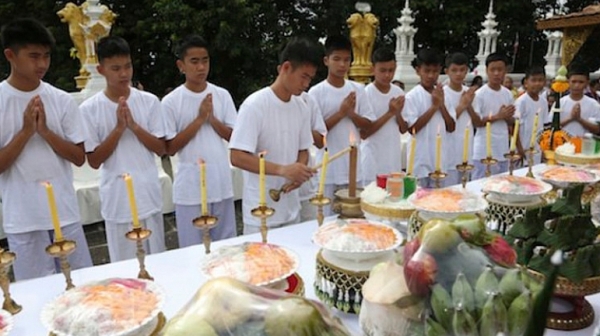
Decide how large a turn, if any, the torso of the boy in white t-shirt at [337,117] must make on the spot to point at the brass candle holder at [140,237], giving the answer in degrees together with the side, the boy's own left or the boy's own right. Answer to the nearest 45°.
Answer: approximately 45° to the boy's own right

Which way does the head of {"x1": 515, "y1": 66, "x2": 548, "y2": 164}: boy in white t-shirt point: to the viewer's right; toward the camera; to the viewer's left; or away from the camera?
toward the camera

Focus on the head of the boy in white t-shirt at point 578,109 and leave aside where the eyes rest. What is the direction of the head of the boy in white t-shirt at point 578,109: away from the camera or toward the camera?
toward the camera

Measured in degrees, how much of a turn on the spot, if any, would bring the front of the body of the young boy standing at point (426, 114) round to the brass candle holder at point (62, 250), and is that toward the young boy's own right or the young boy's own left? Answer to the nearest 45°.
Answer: approximately 45° to the young boy's own right

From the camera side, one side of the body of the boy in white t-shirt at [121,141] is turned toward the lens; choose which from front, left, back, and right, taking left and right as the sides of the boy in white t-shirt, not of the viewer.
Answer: front

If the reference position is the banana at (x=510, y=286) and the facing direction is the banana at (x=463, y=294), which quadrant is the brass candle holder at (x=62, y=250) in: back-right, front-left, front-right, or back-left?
front-right

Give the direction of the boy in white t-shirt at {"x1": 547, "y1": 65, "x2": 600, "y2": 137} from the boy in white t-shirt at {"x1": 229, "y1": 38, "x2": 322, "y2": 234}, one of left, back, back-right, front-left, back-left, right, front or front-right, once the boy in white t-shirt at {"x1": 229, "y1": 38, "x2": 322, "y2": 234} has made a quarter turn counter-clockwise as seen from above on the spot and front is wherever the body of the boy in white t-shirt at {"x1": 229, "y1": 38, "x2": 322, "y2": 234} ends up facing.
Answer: front

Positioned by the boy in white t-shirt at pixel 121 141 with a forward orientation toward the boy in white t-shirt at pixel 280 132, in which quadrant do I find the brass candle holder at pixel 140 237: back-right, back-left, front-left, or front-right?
front-right

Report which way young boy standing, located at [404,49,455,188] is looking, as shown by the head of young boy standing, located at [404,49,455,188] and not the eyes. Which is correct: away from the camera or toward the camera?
toward the camera

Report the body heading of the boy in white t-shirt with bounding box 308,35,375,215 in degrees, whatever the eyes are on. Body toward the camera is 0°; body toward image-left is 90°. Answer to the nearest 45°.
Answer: approximately 315°

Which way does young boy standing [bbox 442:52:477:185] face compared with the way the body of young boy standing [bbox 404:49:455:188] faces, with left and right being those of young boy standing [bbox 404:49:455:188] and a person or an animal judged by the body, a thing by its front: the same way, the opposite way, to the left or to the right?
the same way

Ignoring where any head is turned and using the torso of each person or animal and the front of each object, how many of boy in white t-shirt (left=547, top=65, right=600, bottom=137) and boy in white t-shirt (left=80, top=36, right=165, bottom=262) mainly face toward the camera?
2

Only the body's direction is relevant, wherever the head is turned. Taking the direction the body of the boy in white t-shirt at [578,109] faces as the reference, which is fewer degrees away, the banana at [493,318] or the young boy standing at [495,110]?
the banana

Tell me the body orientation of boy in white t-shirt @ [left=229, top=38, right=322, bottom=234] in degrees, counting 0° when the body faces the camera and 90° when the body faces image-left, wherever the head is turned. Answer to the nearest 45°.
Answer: approximately 315°

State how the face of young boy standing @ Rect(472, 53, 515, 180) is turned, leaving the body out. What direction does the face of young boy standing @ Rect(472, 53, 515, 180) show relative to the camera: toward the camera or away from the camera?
toward the camera

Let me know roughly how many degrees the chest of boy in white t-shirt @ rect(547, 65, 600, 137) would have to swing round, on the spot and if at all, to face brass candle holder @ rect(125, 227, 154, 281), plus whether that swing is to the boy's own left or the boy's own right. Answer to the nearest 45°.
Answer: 0° — they already face it

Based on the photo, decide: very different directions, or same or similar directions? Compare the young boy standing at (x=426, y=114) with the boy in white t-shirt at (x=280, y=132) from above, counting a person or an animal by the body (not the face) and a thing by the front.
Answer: same or similar directions

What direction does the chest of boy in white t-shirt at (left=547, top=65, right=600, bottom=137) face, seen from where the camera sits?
toward the camera

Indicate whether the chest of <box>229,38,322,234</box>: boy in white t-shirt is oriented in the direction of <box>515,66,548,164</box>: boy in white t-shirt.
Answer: no
